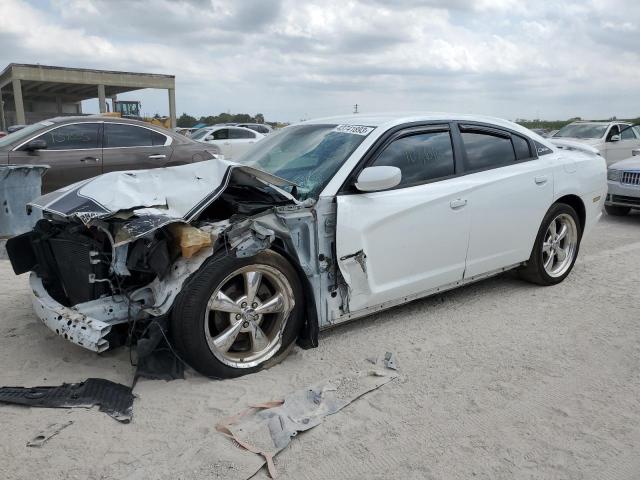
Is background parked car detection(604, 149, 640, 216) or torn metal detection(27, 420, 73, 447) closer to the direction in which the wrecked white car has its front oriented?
the torn metal

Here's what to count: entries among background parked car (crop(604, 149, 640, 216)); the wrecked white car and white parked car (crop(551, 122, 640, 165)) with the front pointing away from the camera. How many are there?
0

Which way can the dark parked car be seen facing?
to the viewer's left

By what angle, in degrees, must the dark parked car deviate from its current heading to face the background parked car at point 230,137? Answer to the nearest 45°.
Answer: approximately 135° to its right

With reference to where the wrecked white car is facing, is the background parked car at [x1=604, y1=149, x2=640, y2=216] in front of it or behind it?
behind

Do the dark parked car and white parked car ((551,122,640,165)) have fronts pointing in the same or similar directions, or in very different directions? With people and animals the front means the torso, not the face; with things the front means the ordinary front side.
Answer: same or similar directions

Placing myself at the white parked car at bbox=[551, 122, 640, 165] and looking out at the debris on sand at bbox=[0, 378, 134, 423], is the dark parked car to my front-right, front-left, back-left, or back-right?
front-right

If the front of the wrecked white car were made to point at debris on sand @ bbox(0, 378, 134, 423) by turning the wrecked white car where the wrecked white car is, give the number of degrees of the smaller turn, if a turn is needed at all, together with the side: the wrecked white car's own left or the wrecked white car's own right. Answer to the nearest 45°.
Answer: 0° — it already faces it

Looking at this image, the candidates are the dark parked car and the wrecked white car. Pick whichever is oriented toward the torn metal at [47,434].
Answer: the wrecked white car

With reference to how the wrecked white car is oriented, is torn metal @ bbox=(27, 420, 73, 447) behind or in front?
in front

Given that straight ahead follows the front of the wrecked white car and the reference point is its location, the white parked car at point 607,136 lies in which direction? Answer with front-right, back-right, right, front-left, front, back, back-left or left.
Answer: back

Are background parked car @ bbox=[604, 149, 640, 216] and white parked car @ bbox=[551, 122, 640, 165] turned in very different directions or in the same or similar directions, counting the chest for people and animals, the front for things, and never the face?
same or similar directions

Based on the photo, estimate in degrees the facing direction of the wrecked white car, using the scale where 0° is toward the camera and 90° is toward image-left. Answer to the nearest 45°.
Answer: approximately 45°

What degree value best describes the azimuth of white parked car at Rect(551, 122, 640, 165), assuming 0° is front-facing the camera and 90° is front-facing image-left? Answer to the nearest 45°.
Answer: approximately 45°

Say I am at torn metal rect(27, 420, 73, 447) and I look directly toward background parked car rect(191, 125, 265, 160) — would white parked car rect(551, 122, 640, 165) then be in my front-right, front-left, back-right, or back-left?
front-right
